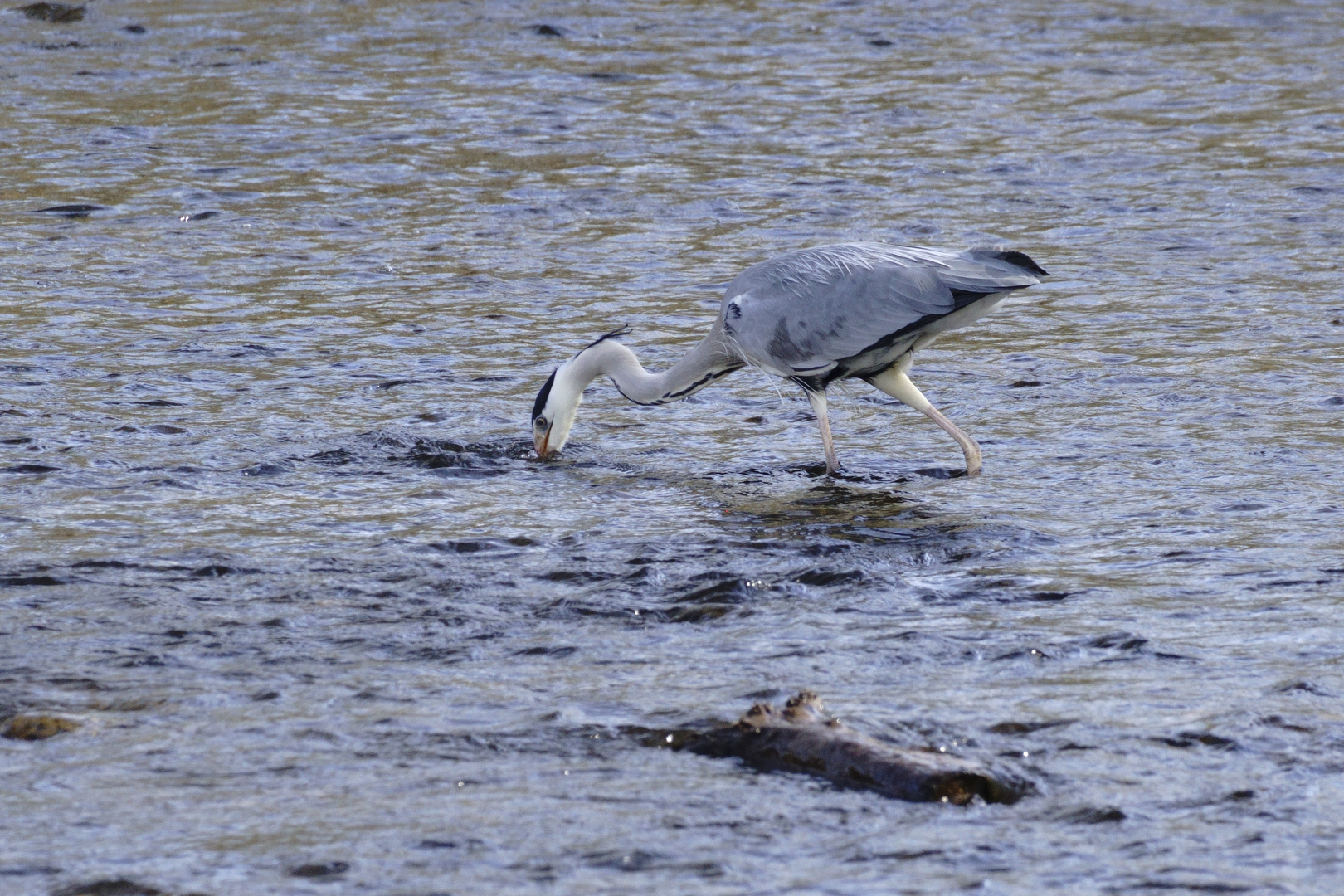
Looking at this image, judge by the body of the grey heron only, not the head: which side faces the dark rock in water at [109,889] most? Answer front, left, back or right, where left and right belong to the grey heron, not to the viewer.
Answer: left

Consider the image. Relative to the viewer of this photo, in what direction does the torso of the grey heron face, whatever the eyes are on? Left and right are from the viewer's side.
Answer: facing to the left of the viewer

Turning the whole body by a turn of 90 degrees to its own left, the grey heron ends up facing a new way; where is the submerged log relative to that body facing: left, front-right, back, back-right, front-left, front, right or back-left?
front

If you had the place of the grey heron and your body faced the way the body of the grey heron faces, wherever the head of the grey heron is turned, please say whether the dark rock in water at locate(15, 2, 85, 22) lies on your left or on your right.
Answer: on your right

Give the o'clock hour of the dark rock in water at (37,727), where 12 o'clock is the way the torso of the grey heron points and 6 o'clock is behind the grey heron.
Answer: The dark rock in water is roughly at 10 o'clock from the grey heron.
